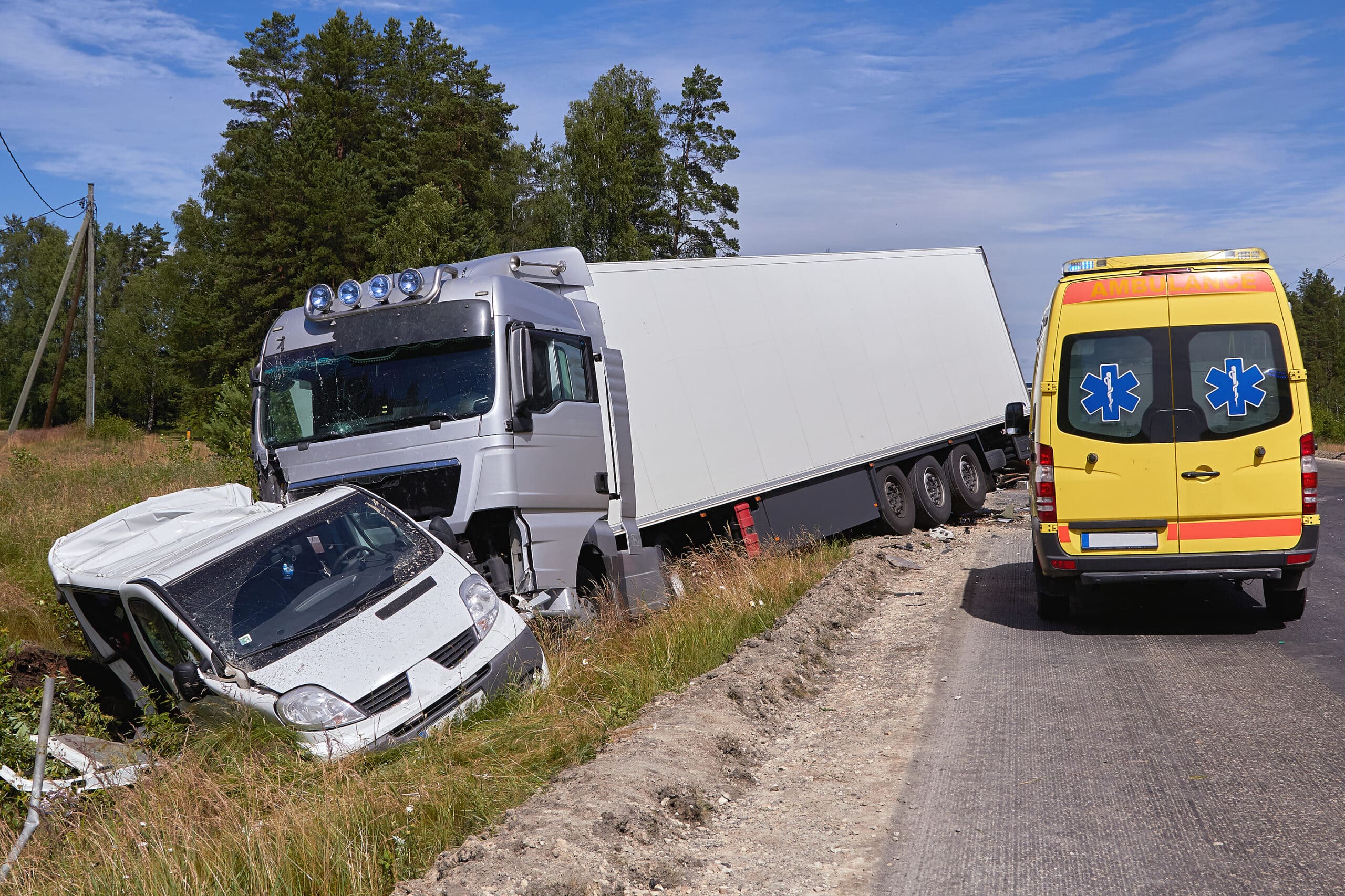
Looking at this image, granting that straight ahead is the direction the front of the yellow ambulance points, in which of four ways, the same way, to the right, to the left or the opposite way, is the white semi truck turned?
the opposite way

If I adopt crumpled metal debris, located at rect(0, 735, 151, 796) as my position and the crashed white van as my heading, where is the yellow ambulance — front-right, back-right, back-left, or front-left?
front-right

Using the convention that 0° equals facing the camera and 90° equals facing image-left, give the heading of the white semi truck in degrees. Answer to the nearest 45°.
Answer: approximately 45°

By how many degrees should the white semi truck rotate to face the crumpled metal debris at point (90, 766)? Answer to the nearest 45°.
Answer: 0° — it already faces it

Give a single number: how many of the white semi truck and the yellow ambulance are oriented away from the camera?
1

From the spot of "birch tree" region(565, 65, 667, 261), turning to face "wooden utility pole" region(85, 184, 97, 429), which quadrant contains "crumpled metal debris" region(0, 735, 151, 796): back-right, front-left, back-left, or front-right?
front-left

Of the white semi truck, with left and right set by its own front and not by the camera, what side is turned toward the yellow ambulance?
left

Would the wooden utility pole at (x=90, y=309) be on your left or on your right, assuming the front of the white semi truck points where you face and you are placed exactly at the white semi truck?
on your right

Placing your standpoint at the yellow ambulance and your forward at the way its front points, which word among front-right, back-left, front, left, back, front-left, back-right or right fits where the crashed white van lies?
back-left

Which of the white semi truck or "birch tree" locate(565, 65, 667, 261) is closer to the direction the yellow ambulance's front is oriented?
the birch tree

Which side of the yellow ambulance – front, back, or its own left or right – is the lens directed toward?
back

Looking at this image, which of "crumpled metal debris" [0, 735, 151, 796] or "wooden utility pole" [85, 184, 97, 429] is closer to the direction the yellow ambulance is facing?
the wooden utility pole

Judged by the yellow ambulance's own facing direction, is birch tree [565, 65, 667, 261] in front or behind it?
in front

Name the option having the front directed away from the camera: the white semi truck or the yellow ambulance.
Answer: the yellow ambulance

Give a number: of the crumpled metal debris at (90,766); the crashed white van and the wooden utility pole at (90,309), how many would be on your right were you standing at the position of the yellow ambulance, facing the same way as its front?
0

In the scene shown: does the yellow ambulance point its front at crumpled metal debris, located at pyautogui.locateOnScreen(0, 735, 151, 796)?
no

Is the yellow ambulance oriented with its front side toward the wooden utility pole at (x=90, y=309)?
no

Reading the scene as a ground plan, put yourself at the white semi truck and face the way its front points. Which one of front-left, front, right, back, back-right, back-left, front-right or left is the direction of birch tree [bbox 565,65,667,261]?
back-right

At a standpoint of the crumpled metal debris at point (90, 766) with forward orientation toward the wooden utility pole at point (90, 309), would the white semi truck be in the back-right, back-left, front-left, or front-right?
front-right
